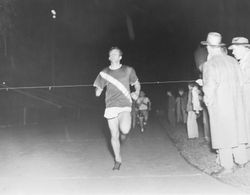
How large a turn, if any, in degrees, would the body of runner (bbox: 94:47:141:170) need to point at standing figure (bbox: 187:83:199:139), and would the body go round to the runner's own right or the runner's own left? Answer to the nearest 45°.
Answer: approximately 135° to the runner's own left

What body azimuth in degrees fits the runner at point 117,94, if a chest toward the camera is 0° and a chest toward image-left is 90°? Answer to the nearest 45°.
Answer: approximately 0°

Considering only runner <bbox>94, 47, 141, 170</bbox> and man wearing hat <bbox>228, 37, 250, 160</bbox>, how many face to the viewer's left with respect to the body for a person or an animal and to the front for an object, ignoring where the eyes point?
1

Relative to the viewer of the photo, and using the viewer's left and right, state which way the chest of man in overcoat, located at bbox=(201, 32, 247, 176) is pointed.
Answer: facing away from the viewer and to the left of the viewer

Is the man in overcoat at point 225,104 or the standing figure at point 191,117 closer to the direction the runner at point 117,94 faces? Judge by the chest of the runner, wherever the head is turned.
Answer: the man in overcoat

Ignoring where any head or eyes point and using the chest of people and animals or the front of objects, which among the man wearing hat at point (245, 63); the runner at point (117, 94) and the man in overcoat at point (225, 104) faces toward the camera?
the runner

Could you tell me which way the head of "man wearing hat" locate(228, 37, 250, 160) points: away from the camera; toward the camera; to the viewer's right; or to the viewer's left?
to the viewer's left

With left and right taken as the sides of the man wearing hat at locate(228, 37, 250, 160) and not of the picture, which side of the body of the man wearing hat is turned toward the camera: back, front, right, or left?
left

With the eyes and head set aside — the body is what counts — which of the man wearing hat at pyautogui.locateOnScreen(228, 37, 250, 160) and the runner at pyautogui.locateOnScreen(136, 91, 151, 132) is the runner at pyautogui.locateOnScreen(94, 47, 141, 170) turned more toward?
the man wearing hat

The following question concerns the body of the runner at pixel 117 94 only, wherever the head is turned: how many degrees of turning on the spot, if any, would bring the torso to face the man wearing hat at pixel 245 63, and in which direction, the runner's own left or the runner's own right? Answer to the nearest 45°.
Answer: approximately 90° to the runner's own left

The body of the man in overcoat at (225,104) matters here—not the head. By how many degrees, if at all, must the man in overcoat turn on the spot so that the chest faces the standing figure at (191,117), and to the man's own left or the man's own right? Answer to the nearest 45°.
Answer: approximately 45° to the man's own right

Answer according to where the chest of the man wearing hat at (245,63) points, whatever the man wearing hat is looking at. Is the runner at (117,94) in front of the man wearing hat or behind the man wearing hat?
in front

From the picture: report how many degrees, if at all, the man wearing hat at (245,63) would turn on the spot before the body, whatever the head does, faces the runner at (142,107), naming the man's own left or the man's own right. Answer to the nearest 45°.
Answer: approximately 45° to the man's own right
